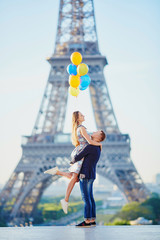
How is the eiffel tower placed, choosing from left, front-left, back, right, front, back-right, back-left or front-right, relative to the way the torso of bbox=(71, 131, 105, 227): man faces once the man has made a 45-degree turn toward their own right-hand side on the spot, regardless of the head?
front-right

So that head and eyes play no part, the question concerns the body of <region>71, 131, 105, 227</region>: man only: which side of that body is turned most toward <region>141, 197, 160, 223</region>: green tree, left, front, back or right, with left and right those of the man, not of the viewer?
right

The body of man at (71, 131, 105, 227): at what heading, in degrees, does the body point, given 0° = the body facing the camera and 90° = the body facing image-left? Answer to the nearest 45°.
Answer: approximately 90°
